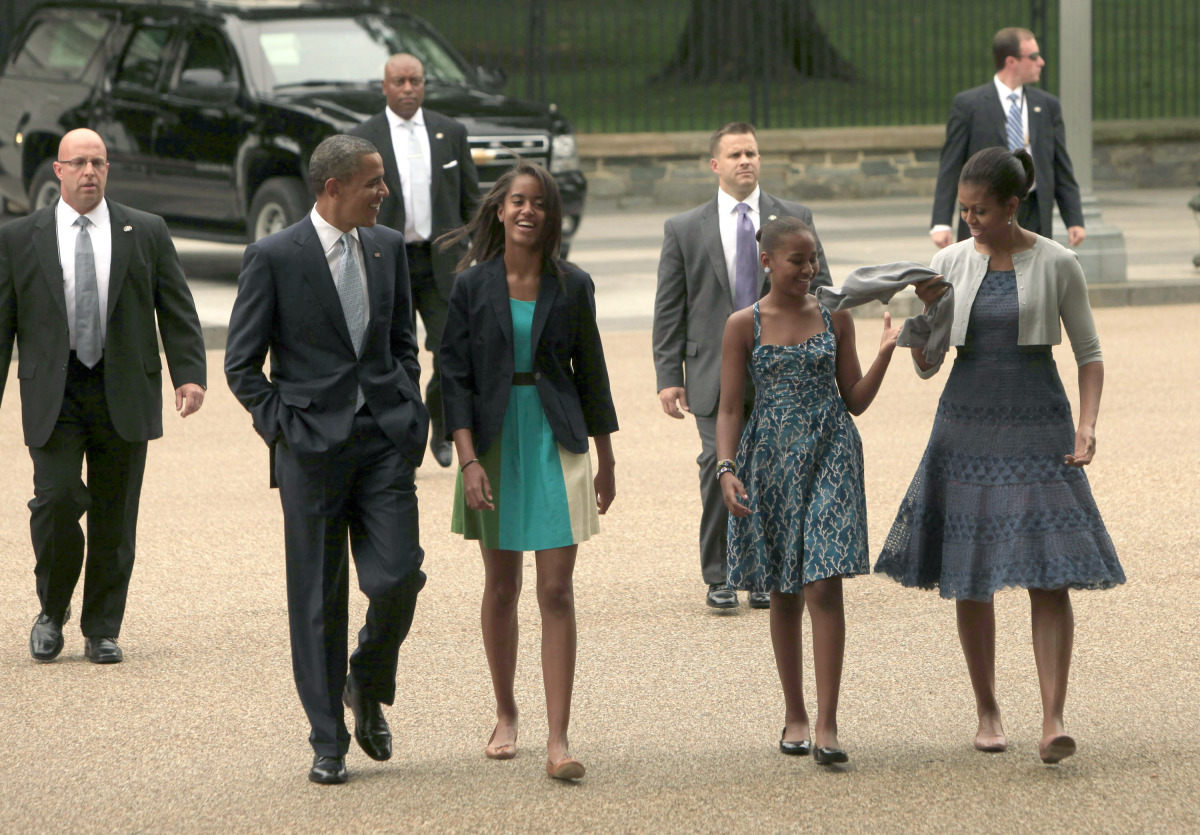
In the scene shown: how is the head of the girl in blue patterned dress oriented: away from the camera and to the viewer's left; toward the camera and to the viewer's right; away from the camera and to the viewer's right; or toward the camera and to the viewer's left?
toward the camera and to the viewer's right

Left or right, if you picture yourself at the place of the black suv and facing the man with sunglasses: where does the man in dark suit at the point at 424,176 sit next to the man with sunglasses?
right

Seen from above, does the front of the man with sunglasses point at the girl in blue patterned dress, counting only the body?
yes

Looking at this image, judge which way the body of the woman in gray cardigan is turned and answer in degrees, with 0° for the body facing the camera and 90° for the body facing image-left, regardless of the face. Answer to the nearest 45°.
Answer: approximately 0°

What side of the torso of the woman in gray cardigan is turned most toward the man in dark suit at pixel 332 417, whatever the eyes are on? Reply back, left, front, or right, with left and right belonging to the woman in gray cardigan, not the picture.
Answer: right

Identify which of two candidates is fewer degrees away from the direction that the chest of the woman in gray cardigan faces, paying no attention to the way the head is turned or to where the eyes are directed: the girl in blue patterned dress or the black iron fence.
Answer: the girl in blue patterned dress

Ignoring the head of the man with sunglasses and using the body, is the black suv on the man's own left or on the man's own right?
on the man's own right

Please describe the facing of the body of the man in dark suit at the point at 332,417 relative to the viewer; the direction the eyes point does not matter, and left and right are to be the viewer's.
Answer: facing the viewer and to the right of the viewer

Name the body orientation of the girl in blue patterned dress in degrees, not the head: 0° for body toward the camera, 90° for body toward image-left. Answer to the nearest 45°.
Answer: approximately 0°

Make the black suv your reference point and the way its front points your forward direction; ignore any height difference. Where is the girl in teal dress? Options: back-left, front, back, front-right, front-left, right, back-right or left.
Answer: front-right

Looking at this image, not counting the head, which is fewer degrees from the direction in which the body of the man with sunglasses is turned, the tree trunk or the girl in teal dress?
the girl in teal dress

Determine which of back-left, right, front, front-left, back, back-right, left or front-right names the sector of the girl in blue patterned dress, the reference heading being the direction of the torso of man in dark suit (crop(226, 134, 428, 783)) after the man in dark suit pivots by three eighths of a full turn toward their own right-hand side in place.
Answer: back

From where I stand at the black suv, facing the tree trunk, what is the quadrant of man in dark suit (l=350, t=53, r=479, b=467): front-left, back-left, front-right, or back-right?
back-right

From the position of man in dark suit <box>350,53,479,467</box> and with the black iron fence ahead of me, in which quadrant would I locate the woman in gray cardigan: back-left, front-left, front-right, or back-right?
back-right
